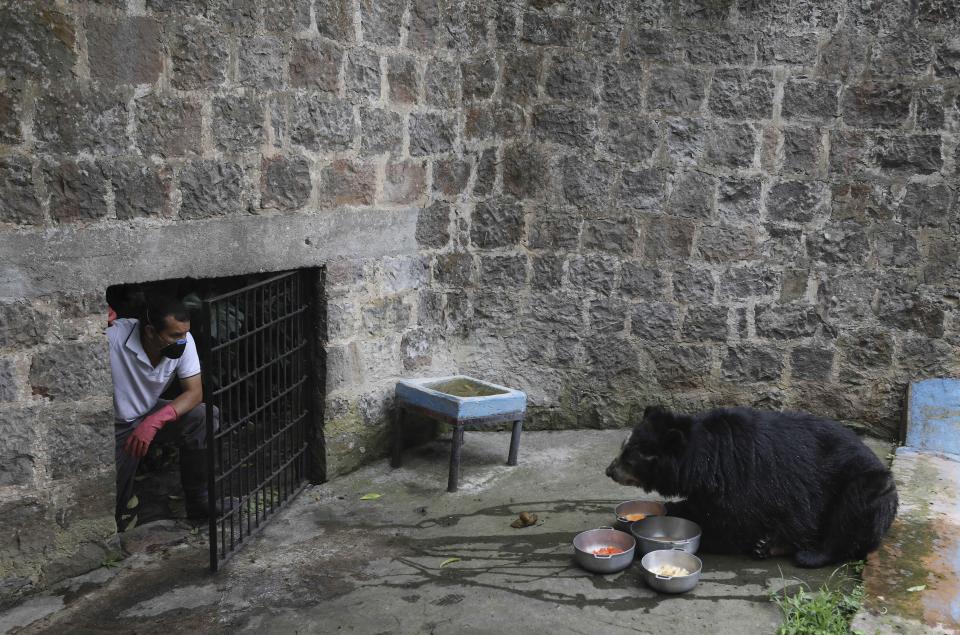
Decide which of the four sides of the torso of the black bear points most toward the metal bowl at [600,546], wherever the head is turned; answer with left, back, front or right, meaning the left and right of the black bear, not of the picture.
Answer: front

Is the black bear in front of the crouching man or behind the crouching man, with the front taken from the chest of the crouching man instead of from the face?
in front

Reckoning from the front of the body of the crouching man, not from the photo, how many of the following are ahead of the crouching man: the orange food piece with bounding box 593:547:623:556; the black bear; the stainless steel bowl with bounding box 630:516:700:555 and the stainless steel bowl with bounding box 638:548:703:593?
4

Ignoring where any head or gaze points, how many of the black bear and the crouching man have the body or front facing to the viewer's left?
1

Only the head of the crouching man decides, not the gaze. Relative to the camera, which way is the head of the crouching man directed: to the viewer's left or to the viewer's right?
to the viewer's right

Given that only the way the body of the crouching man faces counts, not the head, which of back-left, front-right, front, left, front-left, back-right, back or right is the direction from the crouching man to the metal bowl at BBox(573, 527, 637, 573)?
front

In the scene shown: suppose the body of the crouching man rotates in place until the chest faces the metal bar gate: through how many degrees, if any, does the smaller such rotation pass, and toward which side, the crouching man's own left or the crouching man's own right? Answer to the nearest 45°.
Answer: approximately 45° to the crouching man's own left

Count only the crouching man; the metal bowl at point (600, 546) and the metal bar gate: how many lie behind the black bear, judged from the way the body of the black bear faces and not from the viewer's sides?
0

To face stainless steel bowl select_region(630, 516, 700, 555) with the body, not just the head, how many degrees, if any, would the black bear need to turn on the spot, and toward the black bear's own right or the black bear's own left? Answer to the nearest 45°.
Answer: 0° — it already faces it

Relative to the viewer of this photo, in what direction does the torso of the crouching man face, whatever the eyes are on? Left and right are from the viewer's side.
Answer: facing the viewer and to the right of the viewer

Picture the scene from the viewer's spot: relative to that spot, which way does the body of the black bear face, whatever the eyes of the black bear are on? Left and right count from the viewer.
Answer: facing to the left of the viewer

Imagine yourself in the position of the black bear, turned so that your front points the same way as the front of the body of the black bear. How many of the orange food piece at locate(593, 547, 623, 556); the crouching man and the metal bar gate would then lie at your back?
0

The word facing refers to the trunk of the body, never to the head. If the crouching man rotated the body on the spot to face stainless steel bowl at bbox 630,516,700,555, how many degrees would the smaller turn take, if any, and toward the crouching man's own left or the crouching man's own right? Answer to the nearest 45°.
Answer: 0° — they already face it

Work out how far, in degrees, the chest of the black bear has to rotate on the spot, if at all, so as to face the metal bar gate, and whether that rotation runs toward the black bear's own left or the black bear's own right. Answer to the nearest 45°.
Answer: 0° — it already faces it

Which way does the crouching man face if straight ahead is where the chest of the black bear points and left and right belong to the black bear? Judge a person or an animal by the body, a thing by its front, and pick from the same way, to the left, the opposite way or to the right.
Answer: the opposite way

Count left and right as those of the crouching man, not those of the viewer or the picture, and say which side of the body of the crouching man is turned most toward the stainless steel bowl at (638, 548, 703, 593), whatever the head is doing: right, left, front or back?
front
